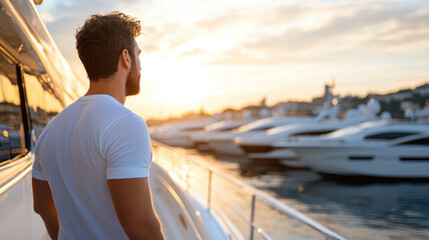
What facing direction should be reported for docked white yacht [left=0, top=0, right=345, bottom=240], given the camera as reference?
facing away from the viewer

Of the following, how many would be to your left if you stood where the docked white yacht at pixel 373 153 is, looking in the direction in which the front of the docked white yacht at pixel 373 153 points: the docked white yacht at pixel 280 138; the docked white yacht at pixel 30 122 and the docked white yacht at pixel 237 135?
1

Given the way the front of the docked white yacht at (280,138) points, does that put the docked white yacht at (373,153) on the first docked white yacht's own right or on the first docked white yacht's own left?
on the first docked white yacht's own left

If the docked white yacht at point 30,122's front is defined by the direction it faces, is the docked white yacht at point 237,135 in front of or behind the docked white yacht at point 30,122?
in front

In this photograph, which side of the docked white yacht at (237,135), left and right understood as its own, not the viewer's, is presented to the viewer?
left

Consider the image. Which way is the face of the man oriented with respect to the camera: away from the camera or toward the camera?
away from the camera

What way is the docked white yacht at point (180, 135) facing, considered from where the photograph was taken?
facing to the left of the viewer

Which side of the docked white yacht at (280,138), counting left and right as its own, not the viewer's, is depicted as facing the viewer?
left

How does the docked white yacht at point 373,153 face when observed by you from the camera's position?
facing to the left of the viewer
